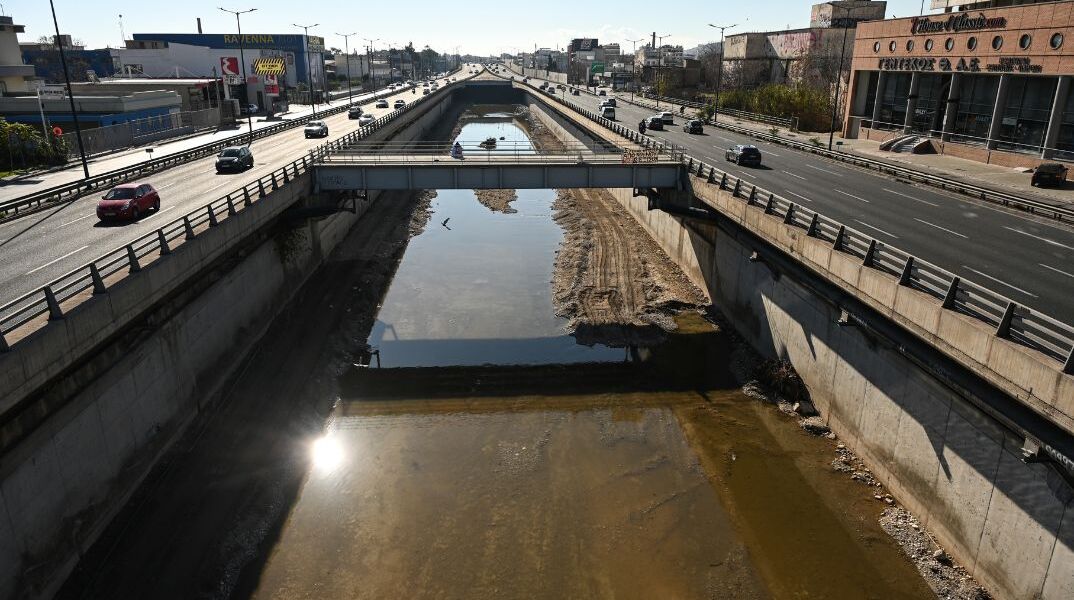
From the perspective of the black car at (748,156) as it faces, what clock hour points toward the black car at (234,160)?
the black car at (234,160) is roughly at 10 o'clock from the black car at (748,156).

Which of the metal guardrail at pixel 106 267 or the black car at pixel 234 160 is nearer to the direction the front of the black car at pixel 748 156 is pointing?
the black car

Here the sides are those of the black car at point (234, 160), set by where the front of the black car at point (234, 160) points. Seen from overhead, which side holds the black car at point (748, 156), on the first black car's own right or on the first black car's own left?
on the first black car's own left

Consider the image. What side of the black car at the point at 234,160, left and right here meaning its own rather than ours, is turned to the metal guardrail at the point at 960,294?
left

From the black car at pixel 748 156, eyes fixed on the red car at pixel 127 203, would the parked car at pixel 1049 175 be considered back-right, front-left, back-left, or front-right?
back-left

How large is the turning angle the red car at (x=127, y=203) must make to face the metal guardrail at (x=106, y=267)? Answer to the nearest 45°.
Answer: approximately 45° to its left

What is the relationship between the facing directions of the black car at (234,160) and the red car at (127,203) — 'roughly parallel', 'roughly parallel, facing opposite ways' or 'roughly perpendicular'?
roughly parallel

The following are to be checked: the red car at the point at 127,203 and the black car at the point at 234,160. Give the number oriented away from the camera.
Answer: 0

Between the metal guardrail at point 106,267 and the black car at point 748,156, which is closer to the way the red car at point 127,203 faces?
the metal guardrail

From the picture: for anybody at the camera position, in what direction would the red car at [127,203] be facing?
facing the viewer and to the left of the viewer

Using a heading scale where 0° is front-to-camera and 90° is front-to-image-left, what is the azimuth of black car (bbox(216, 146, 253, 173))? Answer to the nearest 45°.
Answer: approximately 45°

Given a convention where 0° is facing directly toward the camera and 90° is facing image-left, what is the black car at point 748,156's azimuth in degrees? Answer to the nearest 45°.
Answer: approximately 135°

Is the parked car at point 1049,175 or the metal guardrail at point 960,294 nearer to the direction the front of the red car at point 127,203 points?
the metal guardrail

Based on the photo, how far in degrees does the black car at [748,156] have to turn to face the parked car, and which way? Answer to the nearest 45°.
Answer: approximately 135° to its right

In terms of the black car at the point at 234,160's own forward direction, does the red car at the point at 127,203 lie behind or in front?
in front
